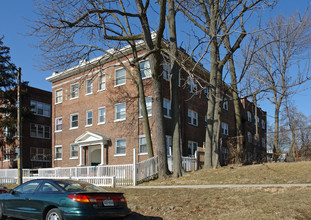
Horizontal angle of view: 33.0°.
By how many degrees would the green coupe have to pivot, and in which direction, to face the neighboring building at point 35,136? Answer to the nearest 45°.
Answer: approximately 45° to its right

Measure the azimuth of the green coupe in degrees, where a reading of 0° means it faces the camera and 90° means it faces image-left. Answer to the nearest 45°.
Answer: approximately 135°

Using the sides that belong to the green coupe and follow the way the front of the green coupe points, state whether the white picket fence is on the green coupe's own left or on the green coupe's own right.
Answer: on the green coupe's own right

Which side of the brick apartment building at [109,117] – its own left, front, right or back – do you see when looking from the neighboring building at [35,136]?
right

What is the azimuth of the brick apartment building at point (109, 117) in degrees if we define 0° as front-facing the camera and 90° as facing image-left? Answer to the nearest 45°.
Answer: approximately 45°
